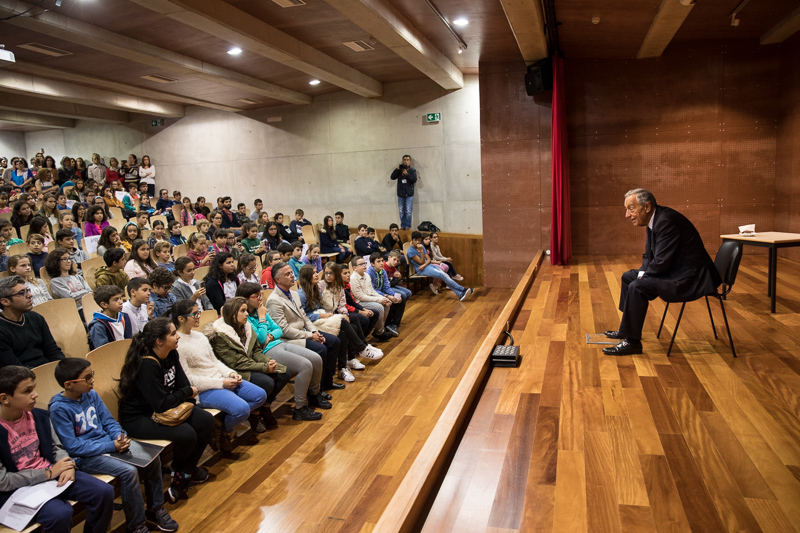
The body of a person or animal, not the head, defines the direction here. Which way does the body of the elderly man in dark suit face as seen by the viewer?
to the viewer's left

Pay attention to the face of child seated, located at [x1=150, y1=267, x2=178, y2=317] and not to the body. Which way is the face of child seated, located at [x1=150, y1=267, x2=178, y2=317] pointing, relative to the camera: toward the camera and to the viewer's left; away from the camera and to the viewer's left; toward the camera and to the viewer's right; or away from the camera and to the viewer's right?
toward the camera and to the viewer's right

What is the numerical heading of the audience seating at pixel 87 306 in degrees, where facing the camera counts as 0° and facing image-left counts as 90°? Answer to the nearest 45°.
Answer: approximately 315°

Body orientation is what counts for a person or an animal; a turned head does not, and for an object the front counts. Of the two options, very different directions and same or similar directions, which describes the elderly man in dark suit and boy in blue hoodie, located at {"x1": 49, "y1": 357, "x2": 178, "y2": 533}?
very different directions

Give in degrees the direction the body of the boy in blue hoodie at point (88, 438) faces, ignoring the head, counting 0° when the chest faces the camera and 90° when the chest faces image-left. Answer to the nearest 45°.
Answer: approximately 315°

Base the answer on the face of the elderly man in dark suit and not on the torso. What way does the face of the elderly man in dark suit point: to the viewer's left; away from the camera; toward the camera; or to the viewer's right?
to the viewer's left

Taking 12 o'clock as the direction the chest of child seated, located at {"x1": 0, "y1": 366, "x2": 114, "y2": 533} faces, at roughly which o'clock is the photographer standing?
The photographer standing is roughly at 9 o'clock from the child seated.

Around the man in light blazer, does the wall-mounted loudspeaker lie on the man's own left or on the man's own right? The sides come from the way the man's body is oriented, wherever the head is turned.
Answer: on the man's own left

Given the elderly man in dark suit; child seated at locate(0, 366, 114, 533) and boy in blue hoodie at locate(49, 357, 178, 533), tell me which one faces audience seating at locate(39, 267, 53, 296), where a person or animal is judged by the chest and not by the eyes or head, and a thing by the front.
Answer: the elderly man in dark suit

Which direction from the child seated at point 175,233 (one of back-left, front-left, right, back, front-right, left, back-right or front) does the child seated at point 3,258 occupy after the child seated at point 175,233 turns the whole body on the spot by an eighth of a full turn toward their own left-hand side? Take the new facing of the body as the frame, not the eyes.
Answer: back-right

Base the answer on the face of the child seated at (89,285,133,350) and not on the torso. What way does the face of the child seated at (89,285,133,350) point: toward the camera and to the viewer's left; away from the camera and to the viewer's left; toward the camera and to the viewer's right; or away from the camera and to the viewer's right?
toward the camera and to the viewer's right

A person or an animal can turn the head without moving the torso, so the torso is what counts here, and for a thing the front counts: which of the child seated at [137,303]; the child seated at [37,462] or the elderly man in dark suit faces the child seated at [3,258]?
the elderly man in dark suit

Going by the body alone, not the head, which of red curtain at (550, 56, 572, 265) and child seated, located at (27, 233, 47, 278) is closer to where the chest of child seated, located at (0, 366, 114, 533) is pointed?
the red curtain

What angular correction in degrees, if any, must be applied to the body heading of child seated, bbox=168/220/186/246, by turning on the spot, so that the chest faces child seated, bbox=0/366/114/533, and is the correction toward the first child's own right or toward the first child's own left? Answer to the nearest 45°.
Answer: approximately 45° to the first child's own right

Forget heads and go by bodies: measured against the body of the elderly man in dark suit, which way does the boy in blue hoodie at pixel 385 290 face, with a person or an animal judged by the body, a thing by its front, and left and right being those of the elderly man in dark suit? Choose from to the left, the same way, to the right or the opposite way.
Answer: the opposite way

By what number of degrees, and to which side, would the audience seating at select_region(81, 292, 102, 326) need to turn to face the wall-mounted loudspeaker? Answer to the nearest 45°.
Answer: approximately 45° to its left
